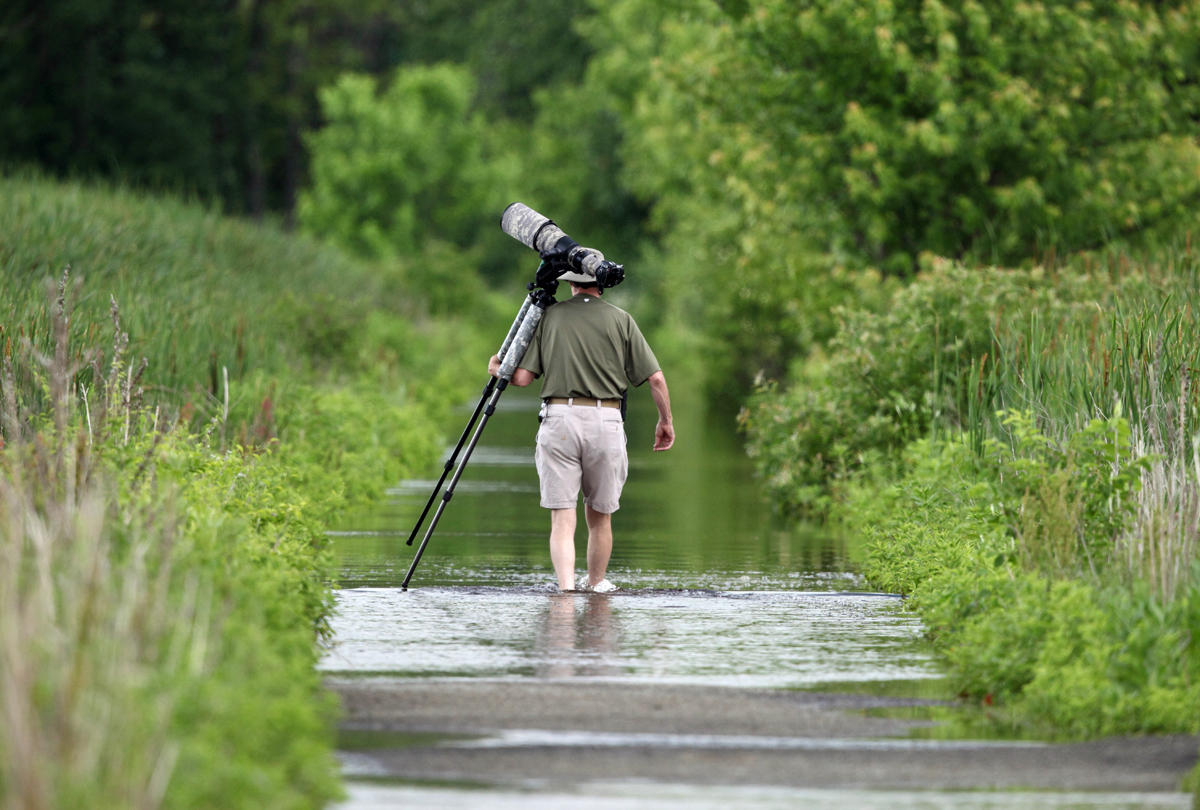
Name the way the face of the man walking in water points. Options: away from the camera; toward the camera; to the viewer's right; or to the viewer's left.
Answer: away from the camera

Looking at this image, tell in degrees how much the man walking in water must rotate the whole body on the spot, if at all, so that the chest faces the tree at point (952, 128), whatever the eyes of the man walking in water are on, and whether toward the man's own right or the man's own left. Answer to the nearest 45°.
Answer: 0° — they already face it

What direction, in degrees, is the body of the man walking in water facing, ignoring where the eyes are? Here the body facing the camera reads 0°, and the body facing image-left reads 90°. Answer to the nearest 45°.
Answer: approximately 180°
